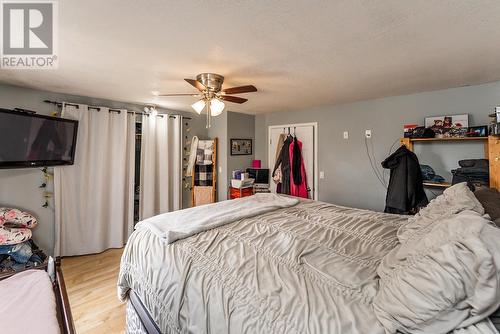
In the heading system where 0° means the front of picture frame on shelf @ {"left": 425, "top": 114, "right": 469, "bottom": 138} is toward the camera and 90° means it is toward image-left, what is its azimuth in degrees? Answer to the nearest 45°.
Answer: approximately 0°

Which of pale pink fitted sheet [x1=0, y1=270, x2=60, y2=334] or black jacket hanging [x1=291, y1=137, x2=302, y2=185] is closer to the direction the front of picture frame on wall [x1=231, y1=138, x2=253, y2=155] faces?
the pale pink fitted sheet

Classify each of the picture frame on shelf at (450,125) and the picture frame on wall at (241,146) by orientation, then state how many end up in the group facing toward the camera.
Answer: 2

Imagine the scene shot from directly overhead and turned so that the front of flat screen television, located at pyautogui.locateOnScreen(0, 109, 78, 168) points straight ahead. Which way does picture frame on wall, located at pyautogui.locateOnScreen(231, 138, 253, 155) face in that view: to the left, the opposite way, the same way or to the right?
to the right

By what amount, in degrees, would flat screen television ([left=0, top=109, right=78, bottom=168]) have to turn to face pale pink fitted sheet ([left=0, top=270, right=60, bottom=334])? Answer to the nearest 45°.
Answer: approximately 45° to its right

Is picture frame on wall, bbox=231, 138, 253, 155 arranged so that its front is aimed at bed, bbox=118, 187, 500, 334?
yes

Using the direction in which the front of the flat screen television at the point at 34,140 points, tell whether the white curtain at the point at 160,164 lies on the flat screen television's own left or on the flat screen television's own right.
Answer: on the flat screen television's own left

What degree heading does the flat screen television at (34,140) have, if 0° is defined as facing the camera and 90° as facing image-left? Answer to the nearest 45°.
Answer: approximately 315°
